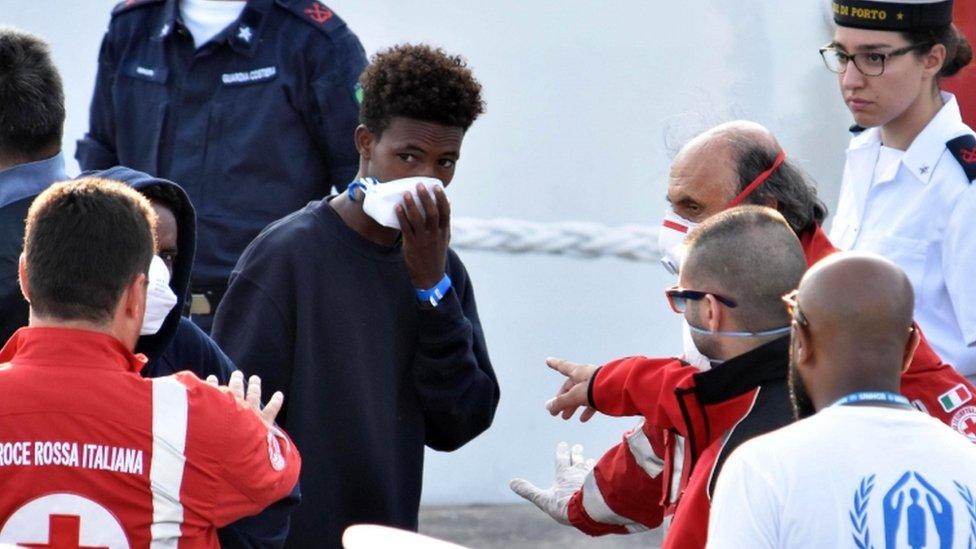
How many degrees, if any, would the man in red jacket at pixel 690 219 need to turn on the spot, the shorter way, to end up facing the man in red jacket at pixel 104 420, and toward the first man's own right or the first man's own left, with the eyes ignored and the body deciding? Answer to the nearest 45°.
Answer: approximately 45° to the first man's own left

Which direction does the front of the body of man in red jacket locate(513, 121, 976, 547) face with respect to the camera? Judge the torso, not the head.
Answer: to the viewer's left

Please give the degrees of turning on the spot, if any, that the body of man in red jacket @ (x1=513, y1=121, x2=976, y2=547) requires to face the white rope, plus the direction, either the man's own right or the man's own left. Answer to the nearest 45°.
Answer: approximately 90° to the man's own right

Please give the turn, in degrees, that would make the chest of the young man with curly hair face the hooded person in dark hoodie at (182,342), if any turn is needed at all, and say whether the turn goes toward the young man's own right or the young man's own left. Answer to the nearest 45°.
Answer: approximately 90° to the young man's own right

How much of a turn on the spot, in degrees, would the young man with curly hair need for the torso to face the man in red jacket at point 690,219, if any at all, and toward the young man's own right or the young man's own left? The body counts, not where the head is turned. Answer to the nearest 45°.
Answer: approximately 45° to the young man's own left

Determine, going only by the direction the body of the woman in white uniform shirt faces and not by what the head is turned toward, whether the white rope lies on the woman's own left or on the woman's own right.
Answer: on the woman's own right

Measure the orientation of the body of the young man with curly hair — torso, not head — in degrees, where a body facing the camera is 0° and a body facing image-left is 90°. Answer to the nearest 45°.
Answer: approximately 315°

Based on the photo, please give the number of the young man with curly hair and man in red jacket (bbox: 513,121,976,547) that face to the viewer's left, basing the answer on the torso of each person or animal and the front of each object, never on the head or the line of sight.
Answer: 1

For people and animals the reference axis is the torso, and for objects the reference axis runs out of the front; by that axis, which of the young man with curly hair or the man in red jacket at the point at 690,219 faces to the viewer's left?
the man in red jacket

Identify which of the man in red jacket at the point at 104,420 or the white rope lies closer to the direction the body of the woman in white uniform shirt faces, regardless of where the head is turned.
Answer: the man in red jacket

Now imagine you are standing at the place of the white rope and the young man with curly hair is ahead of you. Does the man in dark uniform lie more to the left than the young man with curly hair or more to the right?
right
